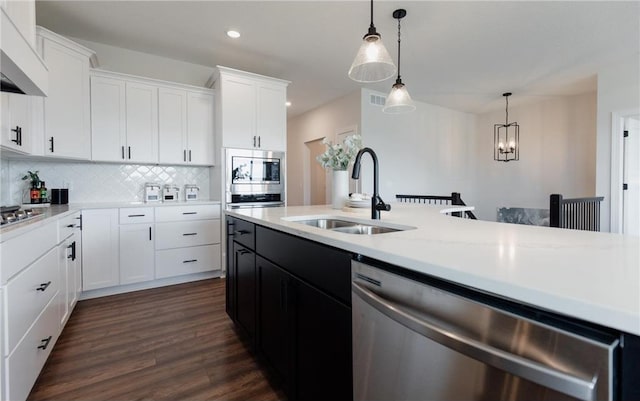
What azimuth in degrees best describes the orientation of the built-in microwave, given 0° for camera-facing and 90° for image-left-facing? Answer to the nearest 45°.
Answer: approximately 0°

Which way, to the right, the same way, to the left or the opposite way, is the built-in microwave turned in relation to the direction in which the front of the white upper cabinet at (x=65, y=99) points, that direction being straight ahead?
to the right

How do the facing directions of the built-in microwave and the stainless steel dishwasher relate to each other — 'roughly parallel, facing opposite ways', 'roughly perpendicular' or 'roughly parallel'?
roughly perpendicular

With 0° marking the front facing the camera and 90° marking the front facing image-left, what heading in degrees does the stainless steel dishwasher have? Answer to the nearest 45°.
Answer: approximately 45°

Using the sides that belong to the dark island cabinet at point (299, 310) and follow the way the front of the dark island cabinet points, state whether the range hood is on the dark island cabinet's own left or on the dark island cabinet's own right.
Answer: on the dark island cabinet's own right

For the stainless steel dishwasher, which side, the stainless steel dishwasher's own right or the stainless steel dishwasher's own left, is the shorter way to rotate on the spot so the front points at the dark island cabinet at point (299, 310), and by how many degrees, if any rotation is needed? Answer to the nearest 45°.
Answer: approximately 90° to the stainless steel dishwasher's own right

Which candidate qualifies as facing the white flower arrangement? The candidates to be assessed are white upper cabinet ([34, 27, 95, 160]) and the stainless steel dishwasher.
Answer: the white upper cabinet

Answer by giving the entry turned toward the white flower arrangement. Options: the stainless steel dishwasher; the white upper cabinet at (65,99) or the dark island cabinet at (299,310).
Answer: the white upper cabinet

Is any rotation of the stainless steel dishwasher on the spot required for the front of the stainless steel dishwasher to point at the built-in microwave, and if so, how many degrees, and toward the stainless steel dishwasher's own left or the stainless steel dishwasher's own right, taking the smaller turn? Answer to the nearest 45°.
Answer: approximately 90° to the stainless steel dishwasher's own right

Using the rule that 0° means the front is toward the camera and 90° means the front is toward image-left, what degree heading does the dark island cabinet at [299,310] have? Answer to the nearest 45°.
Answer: approximately 45°

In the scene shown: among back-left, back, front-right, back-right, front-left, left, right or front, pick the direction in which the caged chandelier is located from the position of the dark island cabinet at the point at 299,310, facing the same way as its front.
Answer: back

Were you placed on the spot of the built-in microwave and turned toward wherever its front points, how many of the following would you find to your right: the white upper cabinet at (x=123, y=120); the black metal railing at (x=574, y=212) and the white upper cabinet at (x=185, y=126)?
2

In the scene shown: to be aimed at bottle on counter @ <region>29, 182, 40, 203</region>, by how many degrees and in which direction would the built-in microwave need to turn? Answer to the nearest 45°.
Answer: approximately 90° to its right

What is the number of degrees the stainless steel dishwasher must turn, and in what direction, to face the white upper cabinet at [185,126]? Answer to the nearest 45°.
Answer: approximately 90° to its right
